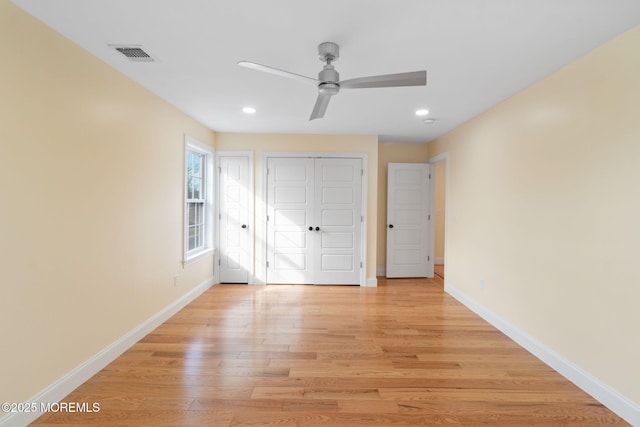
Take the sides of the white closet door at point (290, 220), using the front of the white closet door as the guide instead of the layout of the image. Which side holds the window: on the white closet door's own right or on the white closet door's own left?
on the white closet door's own right

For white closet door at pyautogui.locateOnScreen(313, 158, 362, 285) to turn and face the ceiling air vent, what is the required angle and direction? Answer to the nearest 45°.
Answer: approximately 45° to its right

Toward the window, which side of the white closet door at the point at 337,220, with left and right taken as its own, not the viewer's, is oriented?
right

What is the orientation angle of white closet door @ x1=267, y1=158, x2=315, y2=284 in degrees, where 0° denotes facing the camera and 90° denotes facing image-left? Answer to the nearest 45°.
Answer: approximately 0°

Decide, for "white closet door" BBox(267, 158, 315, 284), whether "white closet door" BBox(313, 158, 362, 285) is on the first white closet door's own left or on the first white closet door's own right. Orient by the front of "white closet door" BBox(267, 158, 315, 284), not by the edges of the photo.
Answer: on the first white closet door's own left

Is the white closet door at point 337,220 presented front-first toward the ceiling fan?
yes

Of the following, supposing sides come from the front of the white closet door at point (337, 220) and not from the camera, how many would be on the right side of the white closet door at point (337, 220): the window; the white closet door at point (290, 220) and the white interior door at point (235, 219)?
3

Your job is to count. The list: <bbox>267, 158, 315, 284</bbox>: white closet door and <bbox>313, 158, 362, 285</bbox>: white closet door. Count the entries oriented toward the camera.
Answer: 2

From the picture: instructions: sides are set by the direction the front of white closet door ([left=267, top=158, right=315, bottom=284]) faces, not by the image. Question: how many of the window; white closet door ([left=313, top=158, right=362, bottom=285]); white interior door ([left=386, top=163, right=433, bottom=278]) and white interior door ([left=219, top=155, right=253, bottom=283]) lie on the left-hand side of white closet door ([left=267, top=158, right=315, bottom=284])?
2

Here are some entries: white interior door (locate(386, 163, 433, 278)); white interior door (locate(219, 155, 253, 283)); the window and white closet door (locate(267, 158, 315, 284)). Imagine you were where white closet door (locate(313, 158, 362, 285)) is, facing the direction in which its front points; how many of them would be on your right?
3
